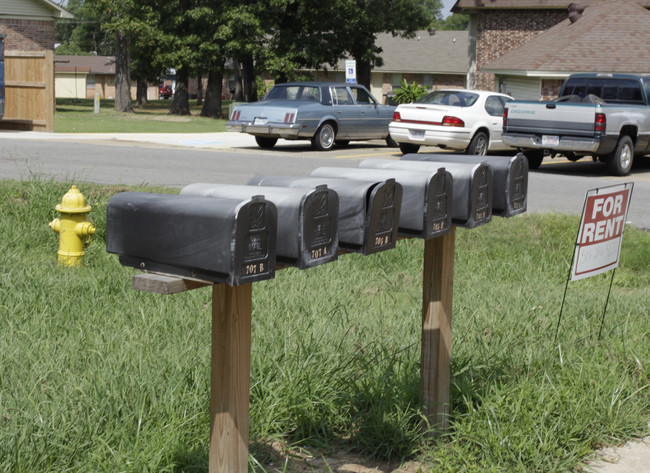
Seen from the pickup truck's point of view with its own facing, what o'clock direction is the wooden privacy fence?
The wooden privacy fence is roughly at 8 o'clock from the pickup truck.

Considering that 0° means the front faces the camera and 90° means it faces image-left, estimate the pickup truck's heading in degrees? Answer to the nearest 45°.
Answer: approximately 225°

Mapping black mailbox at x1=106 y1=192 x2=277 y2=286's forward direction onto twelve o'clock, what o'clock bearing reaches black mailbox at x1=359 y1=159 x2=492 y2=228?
black mailbox at x1=359 y1=159 x2=492 y2=228 is roughly at 9 o'clock from black mailbox at x1=106 y1=192 x2=277 y2=286.

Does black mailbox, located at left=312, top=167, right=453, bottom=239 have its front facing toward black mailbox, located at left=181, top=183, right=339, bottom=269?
no

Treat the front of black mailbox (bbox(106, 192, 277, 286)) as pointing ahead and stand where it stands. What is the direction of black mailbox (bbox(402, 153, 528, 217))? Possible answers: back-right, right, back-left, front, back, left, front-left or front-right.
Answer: left

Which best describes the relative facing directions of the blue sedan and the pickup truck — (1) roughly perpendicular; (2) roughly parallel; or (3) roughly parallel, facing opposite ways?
roughly parallel

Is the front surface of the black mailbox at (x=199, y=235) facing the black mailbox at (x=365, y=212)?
no

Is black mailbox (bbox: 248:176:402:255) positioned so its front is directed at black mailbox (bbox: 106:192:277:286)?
no

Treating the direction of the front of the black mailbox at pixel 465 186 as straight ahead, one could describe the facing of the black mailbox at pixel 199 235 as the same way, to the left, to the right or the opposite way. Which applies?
the same way

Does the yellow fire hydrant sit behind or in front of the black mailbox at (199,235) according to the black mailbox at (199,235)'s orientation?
behind

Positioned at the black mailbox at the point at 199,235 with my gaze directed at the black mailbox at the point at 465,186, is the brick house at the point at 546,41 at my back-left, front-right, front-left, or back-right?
front-left

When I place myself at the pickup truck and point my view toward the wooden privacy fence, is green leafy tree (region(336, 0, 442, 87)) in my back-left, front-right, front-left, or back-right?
front-right

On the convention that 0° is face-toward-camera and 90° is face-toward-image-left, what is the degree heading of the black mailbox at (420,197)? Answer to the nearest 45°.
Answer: approximately 315°
